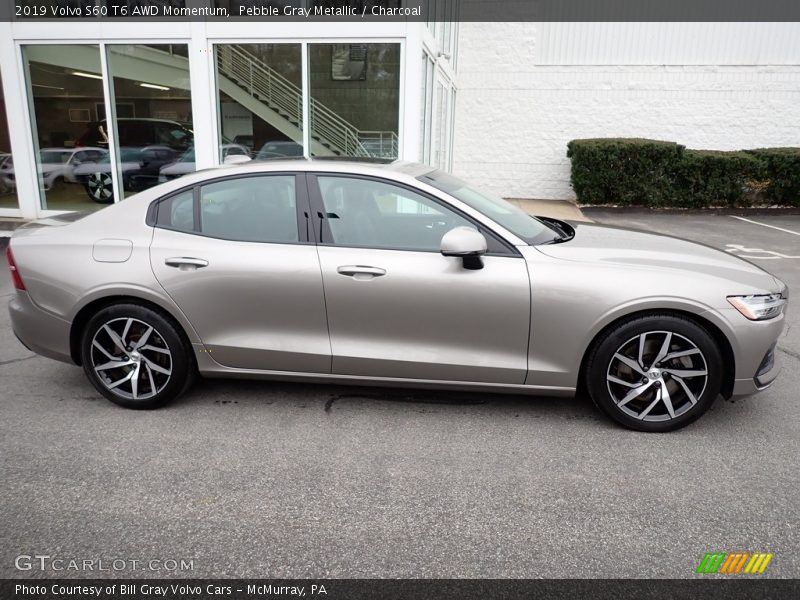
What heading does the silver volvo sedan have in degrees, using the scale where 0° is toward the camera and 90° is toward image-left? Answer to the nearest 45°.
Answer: approximately 270°

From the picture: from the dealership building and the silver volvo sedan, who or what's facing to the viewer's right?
the silver volvo sedan

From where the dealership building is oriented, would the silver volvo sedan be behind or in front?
in front

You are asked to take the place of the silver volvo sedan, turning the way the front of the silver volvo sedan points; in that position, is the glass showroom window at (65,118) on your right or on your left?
on your left

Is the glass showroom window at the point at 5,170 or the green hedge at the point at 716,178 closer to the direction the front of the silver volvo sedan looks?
the green hedge

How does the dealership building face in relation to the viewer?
toward the camera

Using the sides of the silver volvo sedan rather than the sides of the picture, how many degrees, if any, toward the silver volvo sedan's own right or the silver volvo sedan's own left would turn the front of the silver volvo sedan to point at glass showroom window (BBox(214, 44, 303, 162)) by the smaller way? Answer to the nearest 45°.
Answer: approximately 90° to the silver volvo sedan's own left

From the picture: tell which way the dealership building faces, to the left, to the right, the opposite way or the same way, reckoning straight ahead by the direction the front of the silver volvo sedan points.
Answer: to the right

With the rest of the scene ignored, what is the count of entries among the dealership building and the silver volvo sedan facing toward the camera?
1

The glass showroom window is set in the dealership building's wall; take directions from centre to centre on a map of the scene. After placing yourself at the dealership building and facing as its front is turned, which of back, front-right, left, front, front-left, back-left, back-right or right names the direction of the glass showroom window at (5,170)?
right

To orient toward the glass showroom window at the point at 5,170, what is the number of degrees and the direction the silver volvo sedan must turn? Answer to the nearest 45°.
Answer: approximately 135° to its left

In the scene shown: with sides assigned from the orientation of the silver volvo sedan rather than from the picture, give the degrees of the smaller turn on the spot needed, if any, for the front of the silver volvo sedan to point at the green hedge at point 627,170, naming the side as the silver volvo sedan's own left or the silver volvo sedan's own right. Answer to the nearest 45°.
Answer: approximately 45° to the silver volvo sedan's own left

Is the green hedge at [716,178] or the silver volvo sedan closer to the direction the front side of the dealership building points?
the silver volvo sedan

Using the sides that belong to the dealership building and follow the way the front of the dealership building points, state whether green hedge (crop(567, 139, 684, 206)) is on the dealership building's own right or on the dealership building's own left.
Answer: on the dealership building's own left
